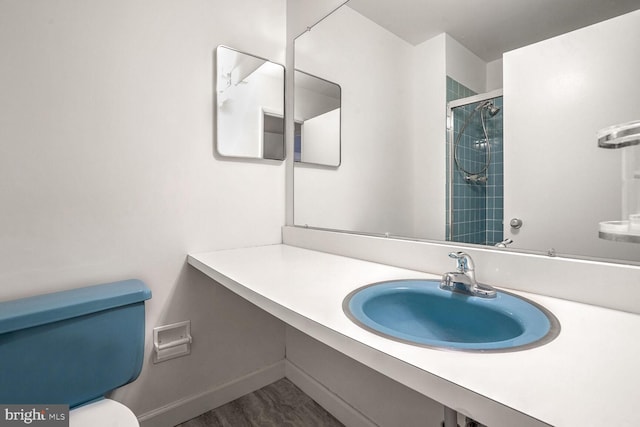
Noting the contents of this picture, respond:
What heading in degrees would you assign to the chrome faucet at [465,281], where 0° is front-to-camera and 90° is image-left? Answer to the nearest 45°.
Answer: approximately 45°

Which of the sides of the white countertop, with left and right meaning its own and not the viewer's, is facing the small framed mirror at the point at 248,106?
right

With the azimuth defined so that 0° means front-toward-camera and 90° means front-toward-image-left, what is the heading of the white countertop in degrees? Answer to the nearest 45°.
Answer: approximately 45°

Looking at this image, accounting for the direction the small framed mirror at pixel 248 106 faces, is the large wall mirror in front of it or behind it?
in front

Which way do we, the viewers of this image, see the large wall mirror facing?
facing the viewer and to the left of the viewer

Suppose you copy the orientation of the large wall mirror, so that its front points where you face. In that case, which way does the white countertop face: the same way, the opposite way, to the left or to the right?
the same way

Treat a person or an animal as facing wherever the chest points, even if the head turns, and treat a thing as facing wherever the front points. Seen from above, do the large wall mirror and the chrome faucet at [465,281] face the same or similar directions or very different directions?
same or similar directions

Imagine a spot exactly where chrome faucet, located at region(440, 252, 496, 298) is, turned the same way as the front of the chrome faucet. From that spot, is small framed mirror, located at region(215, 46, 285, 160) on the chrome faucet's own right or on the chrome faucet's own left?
on the chrome faucet's own right

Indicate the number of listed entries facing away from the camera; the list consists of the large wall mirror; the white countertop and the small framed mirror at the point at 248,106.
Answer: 0
